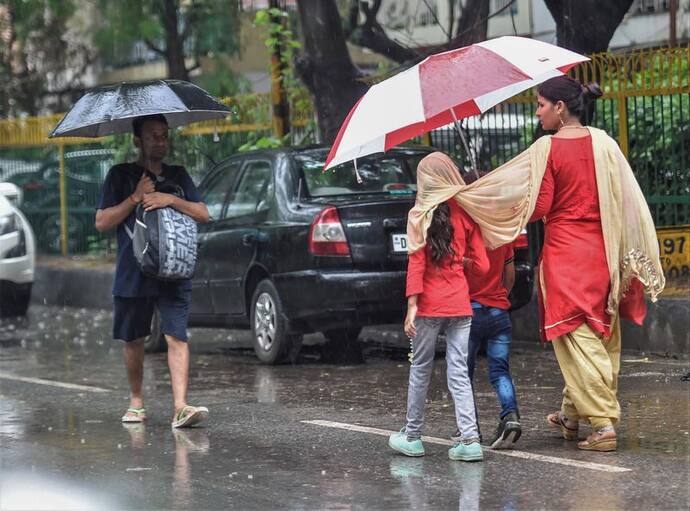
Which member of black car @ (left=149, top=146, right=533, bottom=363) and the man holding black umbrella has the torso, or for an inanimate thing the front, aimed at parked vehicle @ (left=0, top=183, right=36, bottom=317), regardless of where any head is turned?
the black car

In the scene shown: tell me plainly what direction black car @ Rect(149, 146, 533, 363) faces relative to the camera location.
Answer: facing away from the viewer and to the left of the viewer

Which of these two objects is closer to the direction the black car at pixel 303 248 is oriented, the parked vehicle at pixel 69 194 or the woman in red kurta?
the parked vehicle

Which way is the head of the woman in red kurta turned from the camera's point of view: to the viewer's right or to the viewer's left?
to the viewer's left

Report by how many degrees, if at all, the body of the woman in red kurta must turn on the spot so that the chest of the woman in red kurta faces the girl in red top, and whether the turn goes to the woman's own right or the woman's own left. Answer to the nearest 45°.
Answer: approximately 90° to the woman's own left

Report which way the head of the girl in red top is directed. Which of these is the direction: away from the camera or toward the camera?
away from the camera

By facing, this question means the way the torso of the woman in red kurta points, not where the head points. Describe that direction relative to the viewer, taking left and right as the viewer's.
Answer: facing away from the viewer and to the left of the viewer
